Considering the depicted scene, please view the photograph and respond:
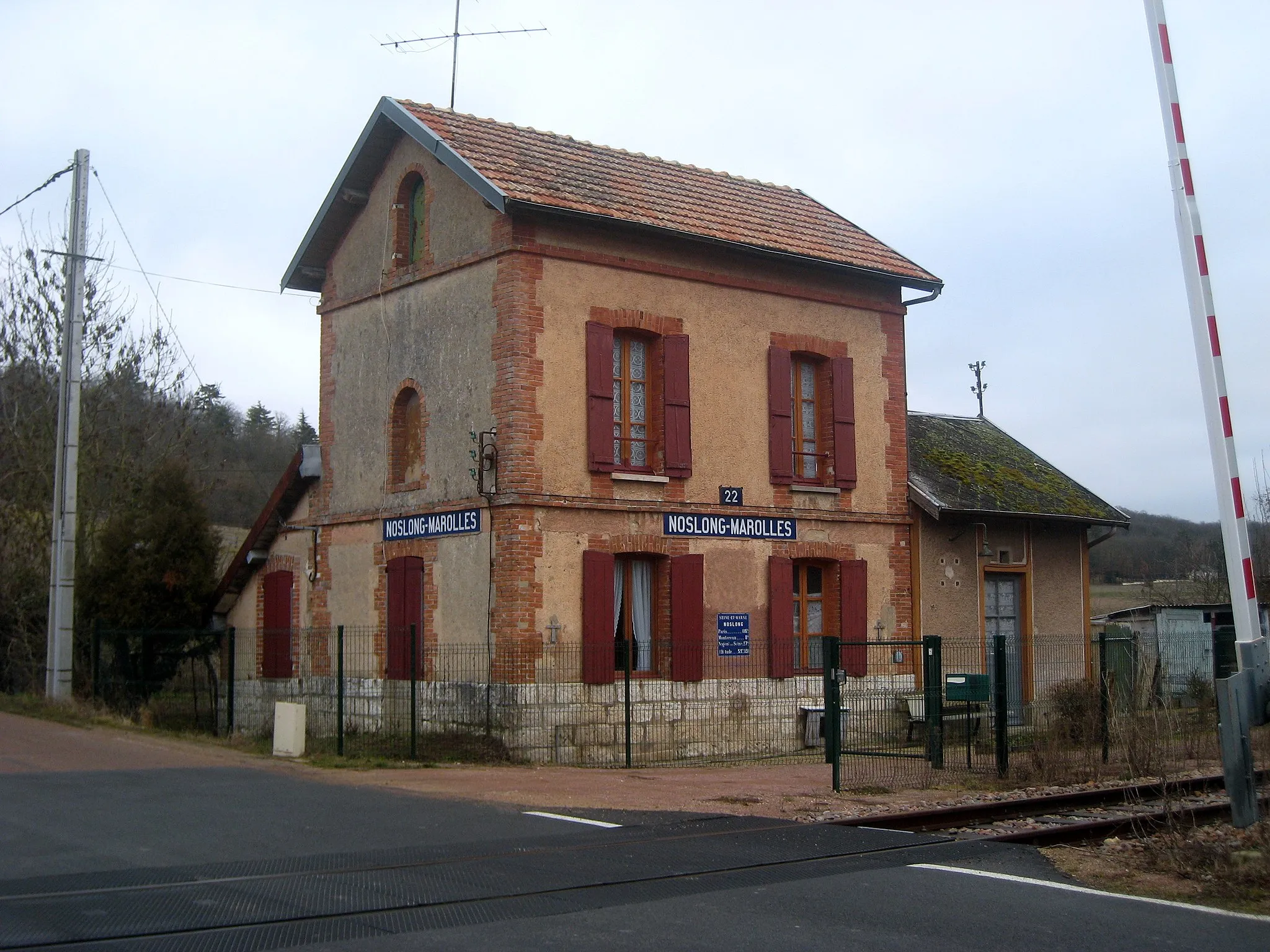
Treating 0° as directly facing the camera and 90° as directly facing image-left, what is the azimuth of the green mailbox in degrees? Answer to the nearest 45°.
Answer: approximately 0°

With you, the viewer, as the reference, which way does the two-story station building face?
facing the viewer and to the right of the viewer

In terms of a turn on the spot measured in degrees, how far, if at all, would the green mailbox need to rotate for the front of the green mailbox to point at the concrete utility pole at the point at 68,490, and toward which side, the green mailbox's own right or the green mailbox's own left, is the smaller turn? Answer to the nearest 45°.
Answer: approximately 90° to the green mailbox's own right

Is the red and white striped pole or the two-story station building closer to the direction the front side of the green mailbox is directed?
the red and white striped pole

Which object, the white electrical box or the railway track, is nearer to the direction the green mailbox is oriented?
the railway track

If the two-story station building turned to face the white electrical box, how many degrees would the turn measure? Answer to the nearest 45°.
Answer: approximately 90° to its right

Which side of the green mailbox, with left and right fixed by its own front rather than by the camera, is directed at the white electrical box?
right

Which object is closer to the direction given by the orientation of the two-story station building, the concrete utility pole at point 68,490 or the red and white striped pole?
the red and white striped pole

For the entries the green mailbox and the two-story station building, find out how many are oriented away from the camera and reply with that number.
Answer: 0

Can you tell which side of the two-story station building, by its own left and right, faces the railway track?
front
